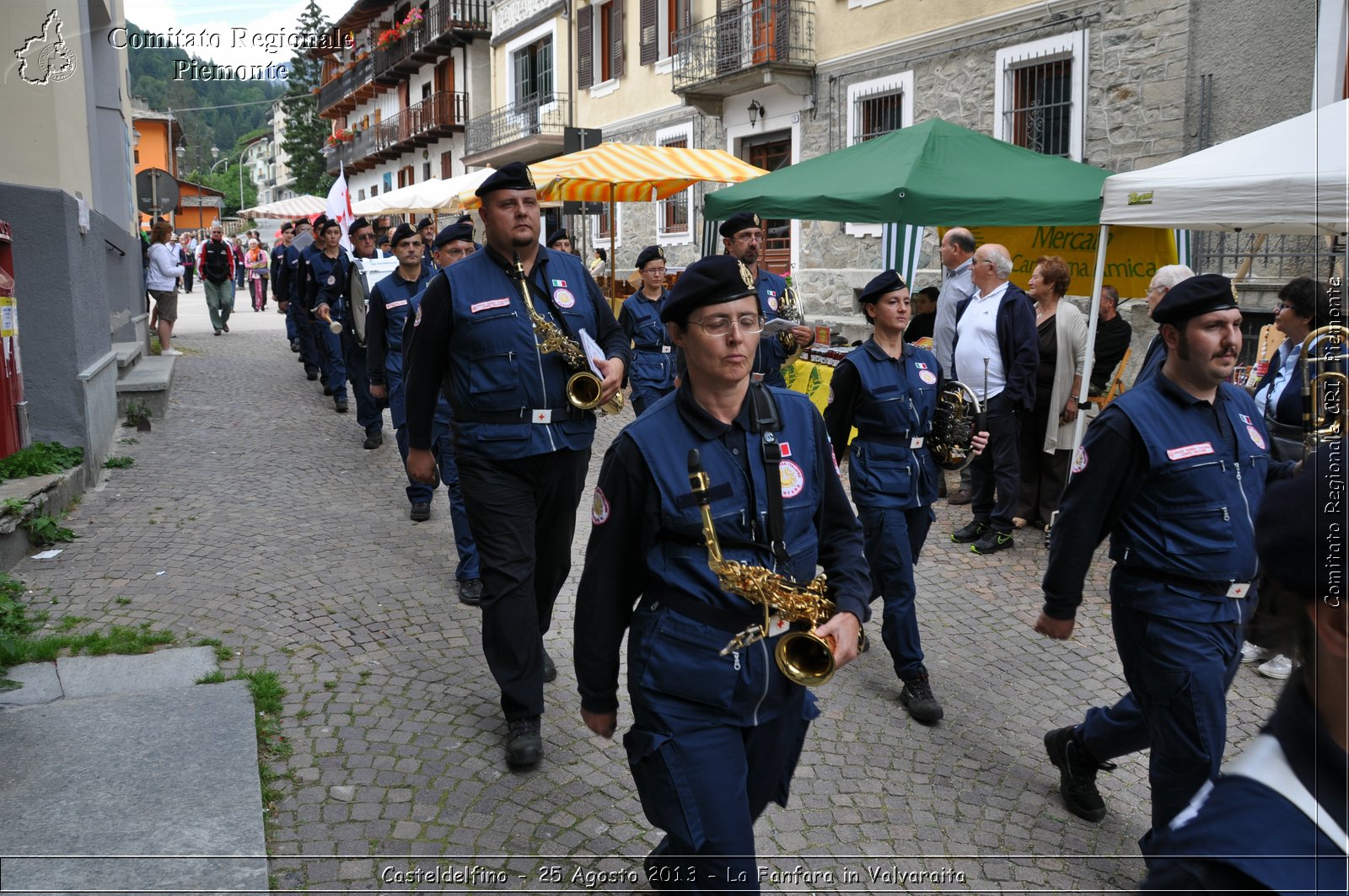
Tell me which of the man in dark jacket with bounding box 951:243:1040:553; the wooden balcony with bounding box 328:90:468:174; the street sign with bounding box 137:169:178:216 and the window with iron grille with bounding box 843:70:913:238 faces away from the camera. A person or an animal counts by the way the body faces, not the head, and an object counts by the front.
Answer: the street sign

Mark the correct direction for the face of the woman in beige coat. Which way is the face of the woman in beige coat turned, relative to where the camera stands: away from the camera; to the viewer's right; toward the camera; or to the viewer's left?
to the viewer's left

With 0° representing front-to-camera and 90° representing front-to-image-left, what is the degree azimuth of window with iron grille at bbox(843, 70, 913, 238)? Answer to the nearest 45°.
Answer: approximately 45°

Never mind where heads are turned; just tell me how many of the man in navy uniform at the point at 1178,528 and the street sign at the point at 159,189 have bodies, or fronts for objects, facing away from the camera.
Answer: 1

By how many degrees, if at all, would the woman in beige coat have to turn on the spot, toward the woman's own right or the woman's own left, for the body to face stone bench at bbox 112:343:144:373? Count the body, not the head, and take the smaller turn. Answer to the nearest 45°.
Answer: approximately 45° to the woman's own right

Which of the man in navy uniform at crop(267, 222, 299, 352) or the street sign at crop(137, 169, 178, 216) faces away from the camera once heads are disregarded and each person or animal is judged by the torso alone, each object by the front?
the street sign

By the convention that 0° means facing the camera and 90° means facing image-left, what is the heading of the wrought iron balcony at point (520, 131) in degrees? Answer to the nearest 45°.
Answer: approximately 45°

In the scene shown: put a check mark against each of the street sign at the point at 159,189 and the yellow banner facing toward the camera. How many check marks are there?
1

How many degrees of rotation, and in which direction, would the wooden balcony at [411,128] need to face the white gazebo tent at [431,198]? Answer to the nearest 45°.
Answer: approximately 45° to its left

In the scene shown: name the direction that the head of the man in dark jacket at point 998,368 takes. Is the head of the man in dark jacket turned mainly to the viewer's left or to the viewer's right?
to the viewer's left
